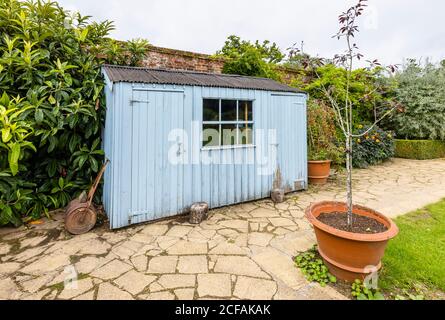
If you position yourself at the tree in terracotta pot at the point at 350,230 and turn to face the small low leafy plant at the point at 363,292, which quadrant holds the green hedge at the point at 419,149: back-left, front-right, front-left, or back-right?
back-left

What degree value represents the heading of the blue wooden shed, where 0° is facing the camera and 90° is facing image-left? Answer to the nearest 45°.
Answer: approximately 315°

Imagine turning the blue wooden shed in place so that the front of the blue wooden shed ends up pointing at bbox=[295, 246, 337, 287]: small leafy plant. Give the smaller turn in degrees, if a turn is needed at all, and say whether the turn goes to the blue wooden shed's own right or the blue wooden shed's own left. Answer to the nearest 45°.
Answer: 0° — it already faces it

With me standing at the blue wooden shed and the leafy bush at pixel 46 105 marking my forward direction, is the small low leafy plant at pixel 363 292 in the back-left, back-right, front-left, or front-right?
back-left

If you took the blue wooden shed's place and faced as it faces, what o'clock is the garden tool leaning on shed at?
The garden tool leaning on shed is roughly at 4 o'clock from the blue wooden shed.

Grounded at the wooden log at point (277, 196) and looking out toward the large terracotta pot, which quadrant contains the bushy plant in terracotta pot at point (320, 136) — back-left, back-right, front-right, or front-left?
back-left

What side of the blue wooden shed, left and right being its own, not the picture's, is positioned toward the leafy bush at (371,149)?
left

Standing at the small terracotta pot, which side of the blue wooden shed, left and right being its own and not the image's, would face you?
left

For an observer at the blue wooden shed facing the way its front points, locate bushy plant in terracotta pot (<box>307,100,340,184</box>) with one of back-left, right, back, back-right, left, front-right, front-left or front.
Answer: left

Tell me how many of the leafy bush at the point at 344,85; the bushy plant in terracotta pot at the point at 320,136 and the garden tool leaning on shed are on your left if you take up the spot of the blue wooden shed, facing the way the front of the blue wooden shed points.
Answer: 2

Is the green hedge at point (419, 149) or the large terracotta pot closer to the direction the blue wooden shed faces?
the large terracotta pot

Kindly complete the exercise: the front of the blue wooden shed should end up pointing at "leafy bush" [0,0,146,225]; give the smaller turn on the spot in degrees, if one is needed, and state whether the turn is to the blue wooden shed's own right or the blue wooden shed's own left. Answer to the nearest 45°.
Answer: approximately 135° to the blue wooden shed's own right
